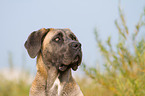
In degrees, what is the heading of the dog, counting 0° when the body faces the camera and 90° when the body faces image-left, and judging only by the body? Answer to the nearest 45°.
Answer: approximately 315°
